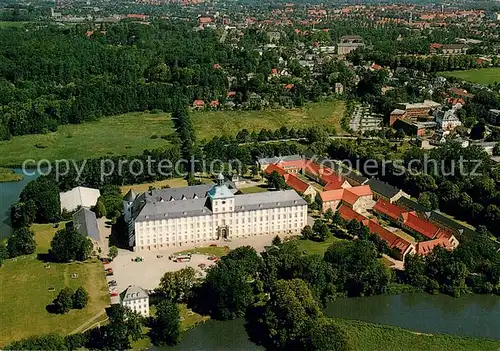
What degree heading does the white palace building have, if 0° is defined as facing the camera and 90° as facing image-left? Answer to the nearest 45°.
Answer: approximately 0°
